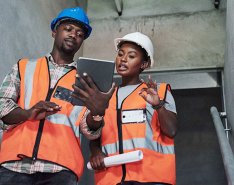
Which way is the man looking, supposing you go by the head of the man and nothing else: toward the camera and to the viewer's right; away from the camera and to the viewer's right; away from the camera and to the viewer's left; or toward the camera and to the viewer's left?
toward the camera and to the viewer's right

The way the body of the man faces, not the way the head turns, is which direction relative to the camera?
toward the camera

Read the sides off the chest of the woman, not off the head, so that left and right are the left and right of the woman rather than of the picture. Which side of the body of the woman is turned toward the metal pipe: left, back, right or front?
left

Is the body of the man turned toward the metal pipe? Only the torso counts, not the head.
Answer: no

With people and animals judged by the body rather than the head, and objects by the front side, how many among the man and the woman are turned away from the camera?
0

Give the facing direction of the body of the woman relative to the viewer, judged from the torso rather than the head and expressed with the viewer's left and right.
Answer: facing the viewer and to the left of the viewer

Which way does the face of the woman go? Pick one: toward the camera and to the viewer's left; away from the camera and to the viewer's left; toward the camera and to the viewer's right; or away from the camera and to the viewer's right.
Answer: toward the camera and to the viewer's left
